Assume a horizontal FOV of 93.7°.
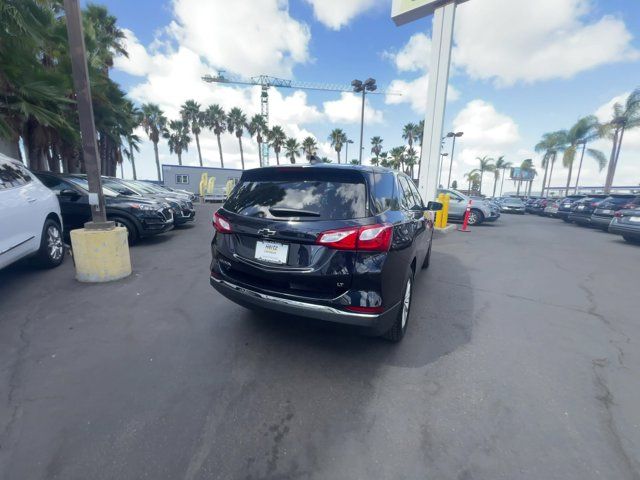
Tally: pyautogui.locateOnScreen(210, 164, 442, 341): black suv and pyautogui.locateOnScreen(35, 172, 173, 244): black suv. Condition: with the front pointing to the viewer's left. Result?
0

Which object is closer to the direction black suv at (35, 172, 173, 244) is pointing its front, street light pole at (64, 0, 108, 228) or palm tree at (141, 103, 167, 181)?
the street light pole

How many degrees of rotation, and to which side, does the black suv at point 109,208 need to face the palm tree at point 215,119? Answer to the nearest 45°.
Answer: approximately 135° to its left

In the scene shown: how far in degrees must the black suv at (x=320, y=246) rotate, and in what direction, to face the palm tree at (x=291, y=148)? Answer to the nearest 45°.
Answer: approximately 45° to its left

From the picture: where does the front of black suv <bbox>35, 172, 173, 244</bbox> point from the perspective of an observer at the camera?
facing the viewer and to the right of the viewer

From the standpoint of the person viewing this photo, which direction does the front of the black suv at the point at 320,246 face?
facing away from the viewer and to the right of the viewer

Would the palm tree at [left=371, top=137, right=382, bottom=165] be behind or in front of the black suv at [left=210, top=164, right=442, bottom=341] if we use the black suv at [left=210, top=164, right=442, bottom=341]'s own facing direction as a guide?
in front

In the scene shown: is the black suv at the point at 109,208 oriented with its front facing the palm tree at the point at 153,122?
no

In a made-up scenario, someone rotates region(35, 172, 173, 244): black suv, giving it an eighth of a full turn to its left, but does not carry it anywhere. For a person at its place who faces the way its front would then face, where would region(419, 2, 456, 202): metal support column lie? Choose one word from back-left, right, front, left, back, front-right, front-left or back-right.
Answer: front

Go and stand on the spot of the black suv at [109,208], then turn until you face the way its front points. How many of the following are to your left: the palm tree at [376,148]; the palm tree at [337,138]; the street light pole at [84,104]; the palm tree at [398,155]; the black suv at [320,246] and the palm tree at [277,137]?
4

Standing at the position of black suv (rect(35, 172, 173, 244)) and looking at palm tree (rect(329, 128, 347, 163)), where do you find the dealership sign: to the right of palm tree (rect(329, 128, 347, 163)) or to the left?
right
